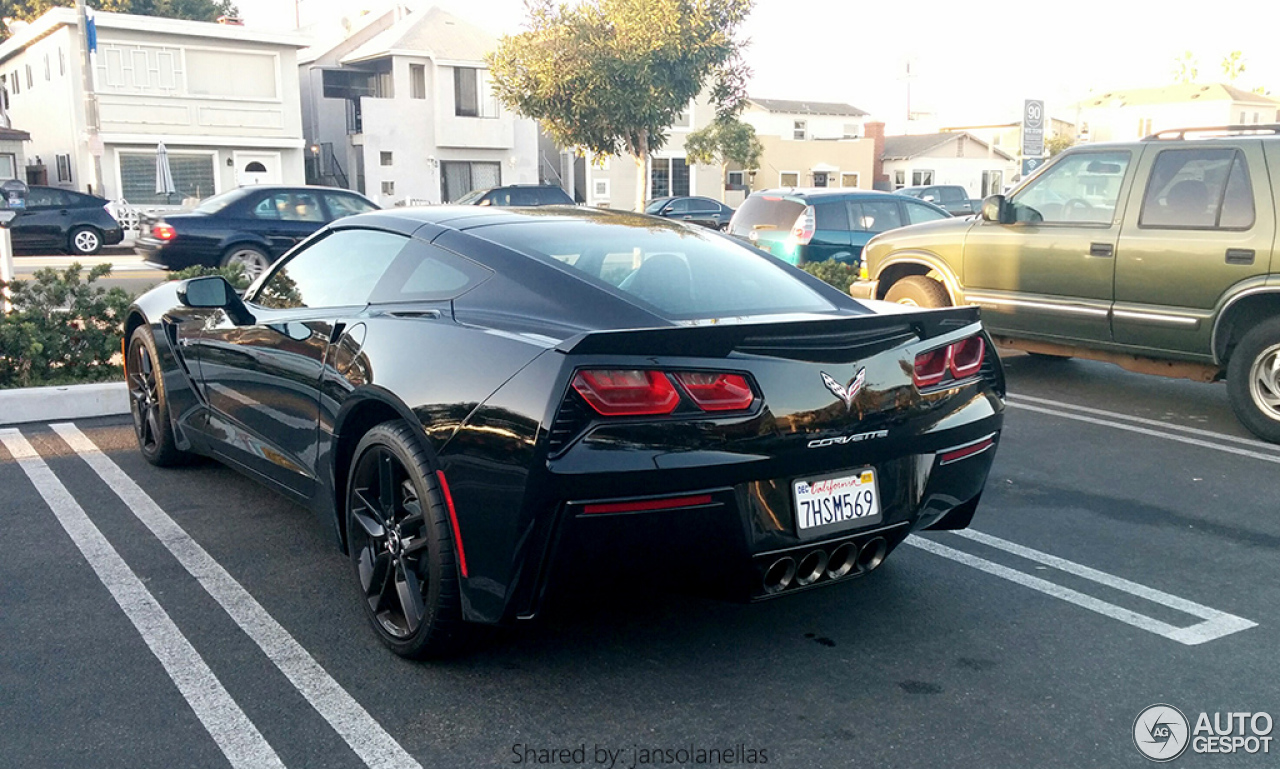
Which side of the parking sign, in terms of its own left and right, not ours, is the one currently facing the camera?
front

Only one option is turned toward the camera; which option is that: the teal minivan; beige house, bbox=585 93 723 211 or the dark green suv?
the beige house

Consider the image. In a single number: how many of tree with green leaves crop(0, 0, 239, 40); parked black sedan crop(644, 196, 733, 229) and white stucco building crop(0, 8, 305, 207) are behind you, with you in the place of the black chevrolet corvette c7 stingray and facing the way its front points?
0

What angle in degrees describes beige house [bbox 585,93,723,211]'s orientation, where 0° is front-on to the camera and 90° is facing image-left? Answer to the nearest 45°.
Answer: approximately 0°

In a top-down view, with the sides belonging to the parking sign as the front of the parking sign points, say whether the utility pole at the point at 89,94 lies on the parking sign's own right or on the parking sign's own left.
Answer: on the parking sign's own right

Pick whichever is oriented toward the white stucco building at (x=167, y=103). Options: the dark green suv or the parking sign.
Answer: the dark green suv

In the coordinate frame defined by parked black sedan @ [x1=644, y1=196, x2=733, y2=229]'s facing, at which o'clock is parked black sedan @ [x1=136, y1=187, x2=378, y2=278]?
parked black sedan @ [x1=136, y1=187, x2=378, y2=278] is roughly at 11 o'clock from parked black sedan @ [x1=644, y1=196, x2=733, y2=229].

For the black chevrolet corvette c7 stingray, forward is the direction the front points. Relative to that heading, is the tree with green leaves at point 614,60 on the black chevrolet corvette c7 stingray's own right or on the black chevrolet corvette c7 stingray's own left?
on the black chevrolet corvette c7 stingray's own right

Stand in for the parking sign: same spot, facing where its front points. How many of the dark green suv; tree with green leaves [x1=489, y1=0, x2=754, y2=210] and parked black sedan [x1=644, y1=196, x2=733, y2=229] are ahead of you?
1
